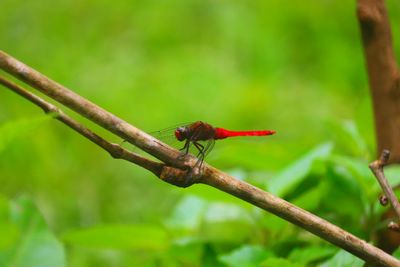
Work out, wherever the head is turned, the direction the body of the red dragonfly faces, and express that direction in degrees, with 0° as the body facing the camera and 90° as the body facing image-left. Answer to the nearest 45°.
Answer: approximately 90°

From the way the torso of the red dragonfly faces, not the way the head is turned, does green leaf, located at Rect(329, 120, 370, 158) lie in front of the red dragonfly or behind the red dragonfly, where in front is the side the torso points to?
behind
